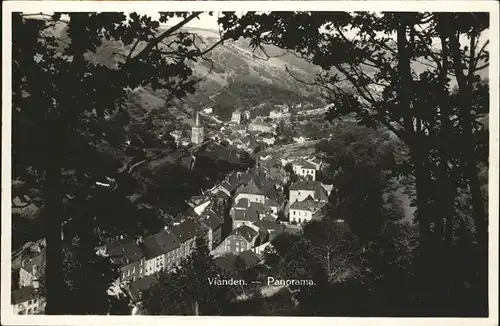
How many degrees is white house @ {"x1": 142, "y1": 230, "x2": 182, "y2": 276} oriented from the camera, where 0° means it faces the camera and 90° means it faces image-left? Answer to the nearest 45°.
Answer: approximately 315°
